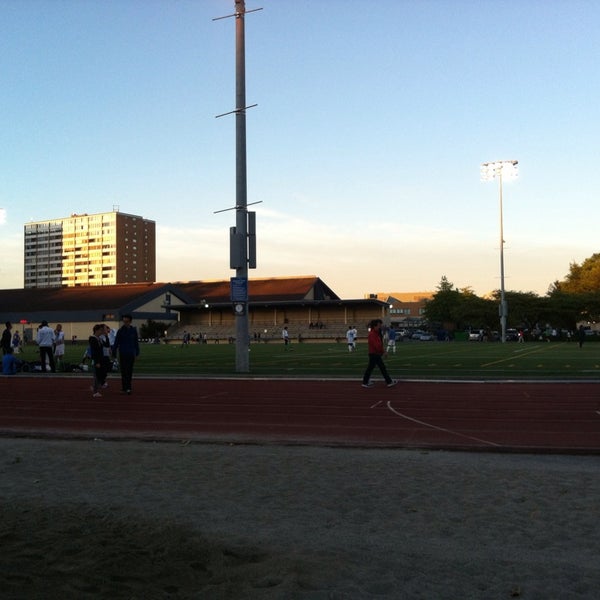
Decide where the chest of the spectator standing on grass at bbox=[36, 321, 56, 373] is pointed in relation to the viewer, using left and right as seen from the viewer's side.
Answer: facing away from the viewer

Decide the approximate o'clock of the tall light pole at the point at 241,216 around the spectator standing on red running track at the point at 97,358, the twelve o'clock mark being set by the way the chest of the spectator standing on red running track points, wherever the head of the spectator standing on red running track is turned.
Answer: The tall light pole is roughly at 10 o'clock from the spectator standing on red running track.

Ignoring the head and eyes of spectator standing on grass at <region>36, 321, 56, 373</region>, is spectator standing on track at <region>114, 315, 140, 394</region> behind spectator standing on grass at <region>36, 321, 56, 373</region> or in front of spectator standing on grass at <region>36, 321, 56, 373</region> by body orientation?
behind
